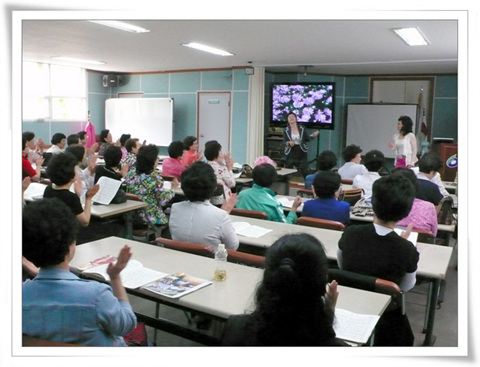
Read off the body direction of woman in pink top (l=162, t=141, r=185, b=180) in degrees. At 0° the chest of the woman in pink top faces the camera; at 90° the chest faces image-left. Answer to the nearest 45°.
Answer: approximately 225°

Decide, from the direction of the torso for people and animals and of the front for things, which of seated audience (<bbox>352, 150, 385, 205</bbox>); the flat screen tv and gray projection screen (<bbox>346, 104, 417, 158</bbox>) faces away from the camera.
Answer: the seated audience

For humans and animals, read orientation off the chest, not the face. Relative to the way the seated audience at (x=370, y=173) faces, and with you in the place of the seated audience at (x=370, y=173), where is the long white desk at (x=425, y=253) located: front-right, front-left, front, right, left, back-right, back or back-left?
back

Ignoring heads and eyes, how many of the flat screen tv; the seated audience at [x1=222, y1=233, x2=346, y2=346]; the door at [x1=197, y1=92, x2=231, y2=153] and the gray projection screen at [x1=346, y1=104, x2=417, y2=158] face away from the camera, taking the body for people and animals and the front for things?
1

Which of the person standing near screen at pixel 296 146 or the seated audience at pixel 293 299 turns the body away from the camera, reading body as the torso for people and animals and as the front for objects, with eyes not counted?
the seated audience

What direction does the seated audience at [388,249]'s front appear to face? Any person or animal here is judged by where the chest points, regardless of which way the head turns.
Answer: away from the camera

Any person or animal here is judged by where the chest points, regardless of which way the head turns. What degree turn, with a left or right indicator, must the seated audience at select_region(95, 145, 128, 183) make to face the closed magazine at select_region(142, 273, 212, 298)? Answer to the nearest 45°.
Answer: approximately 135° to their right

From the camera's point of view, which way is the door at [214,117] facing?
toward the camera

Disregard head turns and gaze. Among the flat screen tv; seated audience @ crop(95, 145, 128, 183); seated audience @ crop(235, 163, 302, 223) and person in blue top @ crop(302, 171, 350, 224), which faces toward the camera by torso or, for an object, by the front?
the flat screen tv

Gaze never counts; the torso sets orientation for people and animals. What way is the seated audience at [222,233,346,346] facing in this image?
away from the camera

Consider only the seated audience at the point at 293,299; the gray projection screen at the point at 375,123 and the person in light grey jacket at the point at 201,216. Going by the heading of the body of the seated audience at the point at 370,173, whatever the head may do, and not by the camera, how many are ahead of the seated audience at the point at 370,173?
1

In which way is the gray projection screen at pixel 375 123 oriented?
toward the camera
